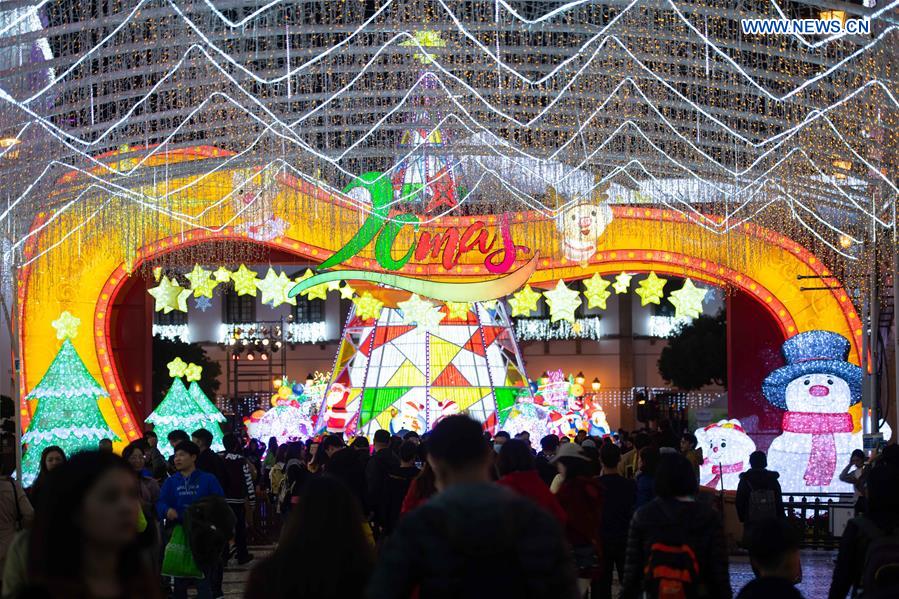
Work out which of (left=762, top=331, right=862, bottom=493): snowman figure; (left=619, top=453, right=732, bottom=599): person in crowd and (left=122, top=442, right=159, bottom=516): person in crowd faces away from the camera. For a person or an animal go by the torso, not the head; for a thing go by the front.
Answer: (left=619, top=453, right=732, bottom=599): person in crowd

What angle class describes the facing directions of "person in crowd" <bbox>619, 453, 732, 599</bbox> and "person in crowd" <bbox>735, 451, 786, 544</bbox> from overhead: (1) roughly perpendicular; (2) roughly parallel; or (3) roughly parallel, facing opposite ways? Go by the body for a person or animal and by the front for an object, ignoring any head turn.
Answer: roughly parallel

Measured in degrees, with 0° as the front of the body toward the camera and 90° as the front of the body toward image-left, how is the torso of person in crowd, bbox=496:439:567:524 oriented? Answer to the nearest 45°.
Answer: approximately 180°

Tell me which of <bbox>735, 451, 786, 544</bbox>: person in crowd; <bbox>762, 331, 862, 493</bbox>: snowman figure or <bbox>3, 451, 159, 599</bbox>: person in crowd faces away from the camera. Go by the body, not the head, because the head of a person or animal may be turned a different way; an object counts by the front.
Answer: <bbox>735, 451, 786, 544</bbox>: person in crowd

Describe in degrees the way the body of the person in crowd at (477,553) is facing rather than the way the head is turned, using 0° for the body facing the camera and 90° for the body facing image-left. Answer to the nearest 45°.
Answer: approximately 180°

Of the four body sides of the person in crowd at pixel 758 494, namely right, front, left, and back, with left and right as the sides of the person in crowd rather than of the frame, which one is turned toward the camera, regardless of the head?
back

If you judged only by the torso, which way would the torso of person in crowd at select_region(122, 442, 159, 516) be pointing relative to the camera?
toward the camera

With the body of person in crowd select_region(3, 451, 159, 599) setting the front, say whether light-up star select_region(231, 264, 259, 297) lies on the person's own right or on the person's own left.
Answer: on the person's own left

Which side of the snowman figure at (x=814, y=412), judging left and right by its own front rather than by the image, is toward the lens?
front

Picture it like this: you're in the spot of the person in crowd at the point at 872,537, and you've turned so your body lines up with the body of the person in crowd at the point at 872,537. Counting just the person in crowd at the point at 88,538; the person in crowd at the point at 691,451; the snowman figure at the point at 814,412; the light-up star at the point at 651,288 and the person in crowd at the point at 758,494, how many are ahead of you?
4

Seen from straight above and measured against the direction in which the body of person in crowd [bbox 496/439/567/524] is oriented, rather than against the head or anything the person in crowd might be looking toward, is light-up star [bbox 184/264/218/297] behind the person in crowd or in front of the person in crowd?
in front

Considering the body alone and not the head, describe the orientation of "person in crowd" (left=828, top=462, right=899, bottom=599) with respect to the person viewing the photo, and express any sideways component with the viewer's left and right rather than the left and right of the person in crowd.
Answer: facing away from the viewer

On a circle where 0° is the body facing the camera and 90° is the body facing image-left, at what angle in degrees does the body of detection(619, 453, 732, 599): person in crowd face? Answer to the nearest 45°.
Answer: approximately 180°

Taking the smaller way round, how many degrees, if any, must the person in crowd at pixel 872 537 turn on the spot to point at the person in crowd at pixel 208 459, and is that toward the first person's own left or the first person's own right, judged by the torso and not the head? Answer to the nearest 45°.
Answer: approximately 45° to the first person's own left

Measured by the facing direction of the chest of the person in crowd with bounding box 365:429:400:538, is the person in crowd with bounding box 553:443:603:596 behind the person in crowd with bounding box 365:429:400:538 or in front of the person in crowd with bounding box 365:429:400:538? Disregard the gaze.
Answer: behind
